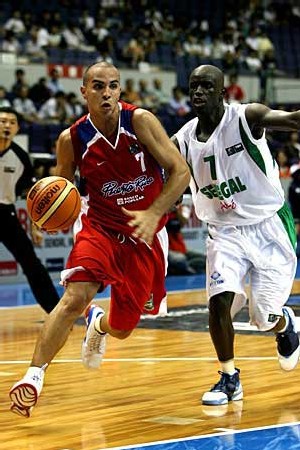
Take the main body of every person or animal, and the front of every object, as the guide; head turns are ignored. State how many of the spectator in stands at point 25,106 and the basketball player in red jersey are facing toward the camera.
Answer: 2

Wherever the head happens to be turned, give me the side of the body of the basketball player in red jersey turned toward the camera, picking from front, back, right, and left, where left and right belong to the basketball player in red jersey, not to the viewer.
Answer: front

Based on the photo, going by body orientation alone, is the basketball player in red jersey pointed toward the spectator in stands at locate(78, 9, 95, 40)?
no

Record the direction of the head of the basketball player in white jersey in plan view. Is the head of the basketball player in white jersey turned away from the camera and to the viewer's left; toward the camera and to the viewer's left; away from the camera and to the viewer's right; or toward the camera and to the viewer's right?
toward the camera and to the viewer's left

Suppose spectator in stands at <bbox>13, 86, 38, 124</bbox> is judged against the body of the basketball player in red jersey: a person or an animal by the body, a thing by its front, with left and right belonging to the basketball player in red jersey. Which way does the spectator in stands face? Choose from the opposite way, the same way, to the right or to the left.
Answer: the same way

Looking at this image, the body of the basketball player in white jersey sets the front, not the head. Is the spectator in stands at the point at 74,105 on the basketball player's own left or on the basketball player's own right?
on the basketball player's own right

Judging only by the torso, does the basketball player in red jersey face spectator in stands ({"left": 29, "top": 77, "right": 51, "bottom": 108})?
no

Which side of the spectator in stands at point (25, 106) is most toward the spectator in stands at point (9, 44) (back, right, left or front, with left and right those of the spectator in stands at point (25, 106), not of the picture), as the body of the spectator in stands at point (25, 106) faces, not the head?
back

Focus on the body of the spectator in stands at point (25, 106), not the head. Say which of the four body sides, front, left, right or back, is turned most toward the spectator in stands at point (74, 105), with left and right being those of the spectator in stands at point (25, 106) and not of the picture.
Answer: left

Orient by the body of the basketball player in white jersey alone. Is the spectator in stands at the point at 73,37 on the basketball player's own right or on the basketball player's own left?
on the basketball player's own right

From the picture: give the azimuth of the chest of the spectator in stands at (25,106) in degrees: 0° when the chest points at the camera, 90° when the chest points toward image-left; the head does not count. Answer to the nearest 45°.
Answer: approximately 0°

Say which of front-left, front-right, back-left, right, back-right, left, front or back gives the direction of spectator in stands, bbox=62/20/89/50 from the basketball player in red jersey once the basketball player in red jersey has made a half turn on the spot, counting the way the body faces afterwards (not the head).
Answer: front

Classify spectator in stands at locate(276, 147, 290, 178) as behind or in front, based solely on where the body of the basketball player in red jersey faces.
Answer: behind

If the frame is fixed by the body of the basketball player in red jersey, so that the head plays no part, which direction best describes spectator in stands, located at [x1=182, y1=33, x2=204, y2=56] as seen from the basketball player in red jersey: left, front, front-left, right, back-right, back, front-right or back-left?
back

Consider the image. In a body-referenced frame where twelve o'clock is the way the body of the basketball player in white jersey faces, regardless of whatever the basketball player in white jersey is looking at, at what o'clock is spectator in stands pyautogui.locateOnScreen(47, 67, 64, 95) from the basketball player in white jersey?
The spectator in stands is roughly at 4 o'clock from the basketball player in white jersey.
